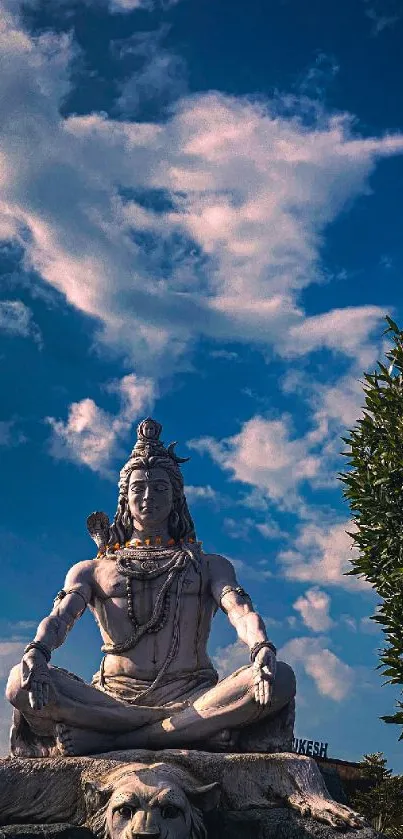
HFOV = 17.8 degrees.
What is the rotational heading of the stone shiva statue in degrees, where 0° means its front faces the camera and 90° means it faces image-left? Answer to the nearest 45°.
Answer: approximately 0°
